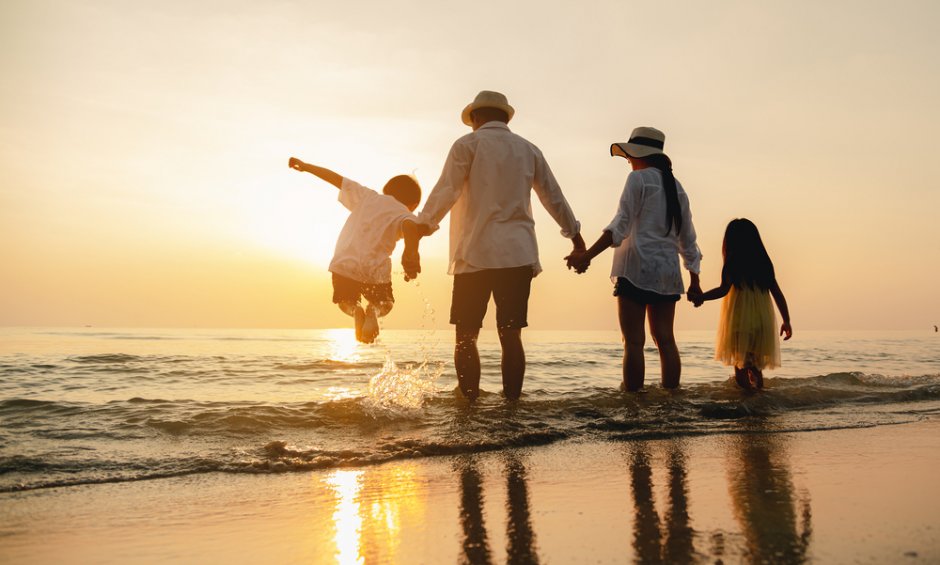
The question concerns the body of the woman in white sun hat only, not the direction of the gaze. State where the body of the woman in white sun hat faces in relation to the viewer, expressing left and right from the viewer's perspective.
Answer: facing away from the viewer and to the left of the viewer

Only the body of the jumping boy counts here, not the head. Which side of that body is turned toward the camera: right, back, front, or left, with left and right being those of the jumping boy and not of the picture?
back

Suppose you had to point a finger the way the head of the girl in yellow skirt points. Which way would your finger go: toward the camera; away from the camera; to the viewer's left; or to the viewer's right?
away from the camera

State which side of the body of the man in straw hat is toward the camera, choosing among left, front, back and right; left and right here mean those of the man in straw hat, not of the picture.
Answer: back

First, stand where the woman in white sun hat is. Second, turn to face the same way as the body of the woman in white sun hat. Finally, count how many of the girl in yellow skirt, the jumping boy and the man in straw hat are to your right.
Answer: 1

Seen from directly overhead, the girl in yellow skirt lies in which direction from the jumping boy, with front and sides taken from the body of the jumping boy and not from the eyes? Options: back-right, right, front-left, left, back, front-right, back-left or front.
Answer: right

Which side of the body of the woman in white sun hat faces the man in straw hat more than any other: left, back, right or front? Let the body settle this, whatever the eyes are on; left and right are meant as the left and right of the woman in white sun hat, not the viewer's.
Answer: left

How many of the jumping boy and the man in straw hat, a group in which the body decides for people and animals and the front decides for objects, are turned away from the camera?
2

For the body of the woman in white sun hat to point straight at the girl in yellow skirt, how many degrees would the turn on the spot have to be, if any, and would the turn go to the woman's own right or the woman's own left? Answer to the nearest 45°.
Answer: approximately 90° to the woman's own right

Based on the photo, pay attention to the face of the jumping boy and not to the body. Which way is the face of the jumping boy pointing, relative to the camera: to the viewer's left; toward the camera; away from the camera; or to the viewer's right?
away from the camera
